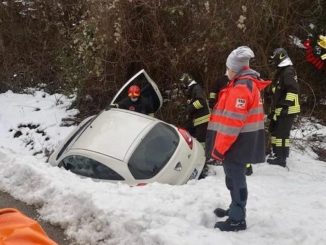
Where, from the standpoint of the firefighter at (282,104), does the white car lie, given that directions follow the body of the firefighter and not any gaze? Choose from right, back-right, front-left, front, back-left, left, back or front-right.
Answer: front-left

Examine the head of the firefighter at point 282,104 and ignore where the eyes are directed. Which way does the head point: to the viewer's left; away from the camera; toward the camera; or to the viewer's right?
to the viewer's left

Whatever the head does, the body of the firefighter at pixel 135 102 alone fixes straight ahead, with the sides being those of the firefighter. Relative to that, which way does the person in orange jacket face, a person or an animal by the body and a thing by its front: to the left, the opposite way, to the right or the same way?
to the right

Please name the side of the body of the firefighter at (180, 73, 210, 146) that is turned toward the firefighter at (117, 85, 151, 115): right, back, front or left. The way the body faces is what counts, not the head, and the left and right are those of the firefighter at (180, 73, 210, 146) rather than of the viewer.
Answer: front

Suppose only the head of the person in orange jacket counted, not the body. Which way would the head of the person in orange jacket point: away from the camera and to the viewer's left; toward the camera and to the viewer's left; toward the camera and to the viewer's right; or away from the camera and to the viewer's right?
away from the camera and to the viewer's left

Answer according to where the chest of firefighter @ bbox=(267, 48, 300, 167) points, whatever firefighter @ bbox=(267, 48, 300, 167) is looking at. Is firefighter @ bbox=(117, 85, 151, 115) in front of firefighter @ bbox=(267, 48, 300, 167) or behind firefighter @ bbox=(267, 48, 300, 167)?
in front

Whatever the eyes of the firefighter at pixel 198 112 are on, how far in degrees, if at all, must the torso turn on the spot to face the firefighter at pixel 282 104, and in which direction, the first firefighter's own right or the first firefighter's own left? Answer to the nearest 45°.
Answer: approximately 180°

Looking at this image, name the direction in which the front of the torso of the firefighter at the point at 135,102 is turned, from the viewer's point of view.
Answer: toward the camera

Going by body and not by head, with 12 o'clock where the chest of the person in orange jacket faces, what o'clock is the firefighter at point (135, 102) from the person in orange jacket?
The firefighter is roughly at 2 o'clock from the person in orange jacket.

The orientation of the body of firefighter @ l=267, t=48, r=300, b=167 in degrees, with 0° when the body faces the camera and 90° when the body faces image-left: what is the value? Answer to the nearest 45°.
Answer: approximately 90°

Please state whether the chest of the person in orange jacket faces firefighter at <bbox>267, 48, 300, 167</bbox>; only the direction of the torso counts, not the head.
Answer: no

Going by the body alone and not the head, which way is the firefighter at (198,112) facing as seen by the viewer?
to the viewer's left

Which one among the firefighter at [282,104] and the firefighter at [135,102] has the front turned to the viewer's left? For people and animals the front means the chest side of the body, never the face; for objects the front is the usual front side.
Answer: the firefighter at [282,104]

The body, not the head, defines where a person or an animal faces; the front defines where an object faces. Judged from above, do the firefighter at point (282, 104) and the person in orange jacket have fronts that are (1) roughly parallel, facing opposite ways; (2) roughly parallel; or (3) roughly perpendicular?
roughly parallel
